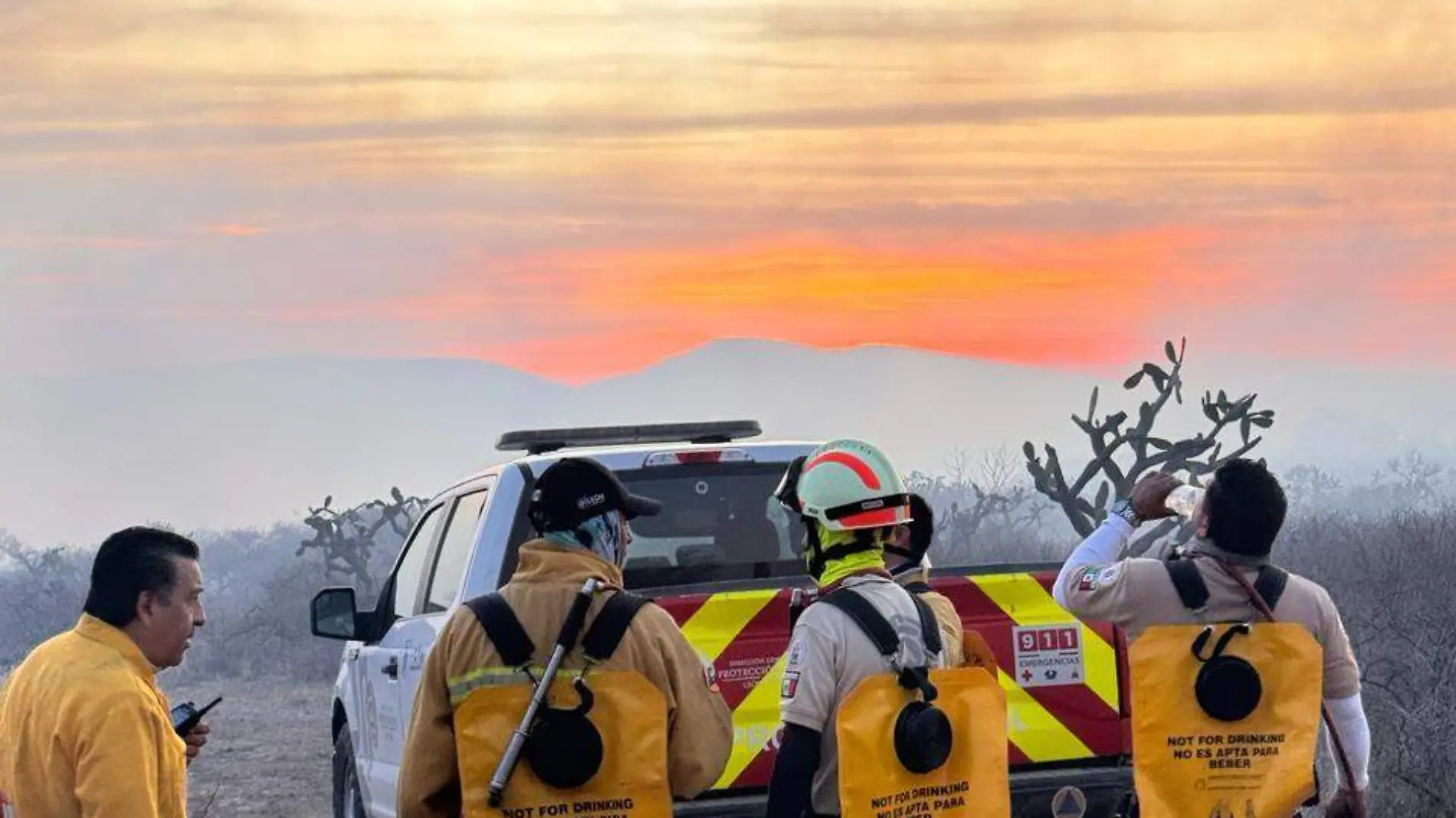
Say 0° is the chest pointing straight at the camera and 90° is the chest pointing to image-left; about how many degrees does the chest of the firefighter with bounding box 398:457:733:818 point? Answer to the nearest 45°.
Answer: approximately 180°

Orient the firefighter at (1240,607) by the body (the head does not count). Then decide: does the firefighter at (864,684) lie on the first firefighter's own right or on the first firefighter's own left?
on the first firefighter's own left

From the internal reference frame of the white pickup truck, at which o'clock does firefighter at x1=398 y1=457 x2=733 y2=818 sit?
The firefighter is roughly at 8 o'clock from the white pickup truck.

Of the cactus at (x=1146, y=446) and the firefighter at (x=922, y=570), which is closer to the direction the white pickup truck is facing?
the cactus

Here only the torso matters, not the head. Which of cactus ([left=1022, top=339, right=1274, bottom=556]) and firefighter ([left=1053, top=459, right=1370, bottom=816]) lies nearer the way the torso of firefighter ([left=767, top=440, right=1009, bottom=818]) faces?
the cactus

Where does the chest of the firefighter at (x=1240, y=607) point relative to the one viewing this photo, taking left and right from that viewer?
facing away from the viewer

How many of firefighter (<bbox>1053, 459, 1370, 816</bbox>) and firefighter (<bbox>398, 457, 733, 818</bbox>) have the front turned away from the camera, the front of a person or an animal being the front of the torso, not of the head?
2

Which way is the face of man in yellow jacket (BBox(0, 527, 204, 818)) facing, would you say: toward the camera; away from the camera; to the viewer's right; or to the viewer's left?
to the viewer's right

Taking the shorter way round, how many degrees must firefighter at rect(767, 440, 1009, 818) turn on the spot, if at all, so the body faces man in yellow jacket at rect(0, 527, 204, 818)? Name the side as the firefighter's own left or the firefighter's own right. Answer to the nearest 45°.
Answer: approximately 45° to the firefighter's own left

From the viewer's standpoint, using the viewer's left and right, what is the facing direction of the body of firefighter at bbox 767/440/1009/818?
facing away from the viewer and to the left of the viewer

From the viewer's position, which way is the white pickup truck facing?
facing away from the viewer and to the left of the viewer

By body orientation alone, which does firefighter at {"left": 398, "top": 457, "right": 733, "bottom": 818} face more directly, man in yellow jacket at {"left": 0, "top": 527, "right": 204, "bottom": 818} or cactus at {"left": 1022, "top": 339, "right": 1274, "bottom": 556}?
the cactus

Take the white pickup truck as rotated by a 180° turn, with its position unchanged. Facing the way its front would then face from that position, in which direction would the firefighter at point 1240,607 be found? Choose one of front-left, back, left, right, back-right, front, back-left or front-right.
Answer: front
